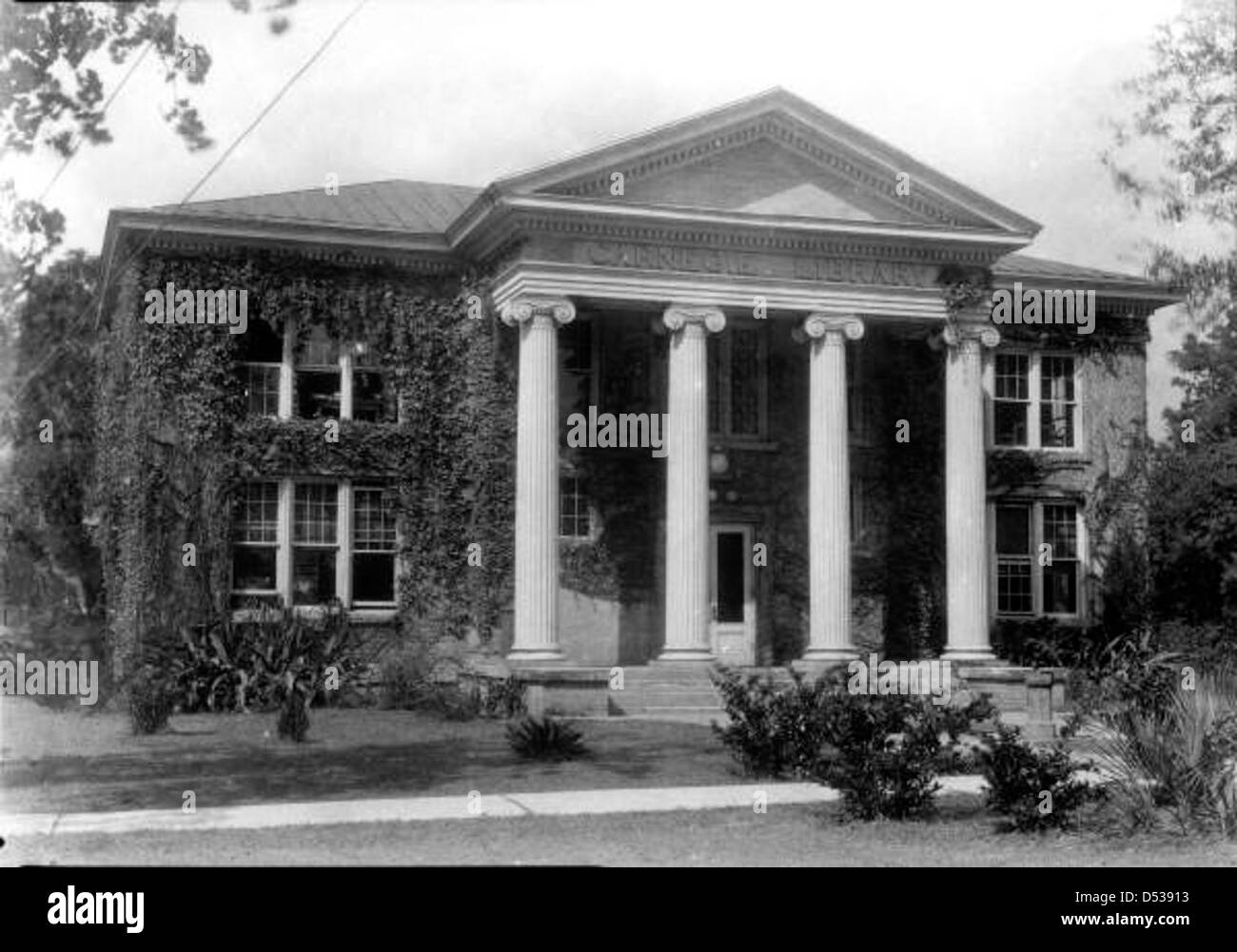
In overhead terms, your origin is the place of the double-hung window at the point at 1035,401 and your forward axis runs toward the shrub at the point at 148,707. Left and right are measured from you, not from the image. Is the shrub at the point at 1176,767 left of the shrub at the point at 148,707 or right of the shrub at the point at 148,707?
left

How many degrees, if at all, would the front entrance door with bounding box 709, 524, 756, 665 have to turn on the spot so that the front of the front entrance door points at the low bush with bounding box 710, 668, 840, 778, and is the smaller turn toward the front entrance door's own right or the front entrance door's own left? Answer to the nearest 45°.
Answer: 0° — it already faces it

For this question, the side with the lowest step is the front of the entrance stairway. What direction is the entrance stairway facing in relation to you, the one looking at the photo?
facing the viewer

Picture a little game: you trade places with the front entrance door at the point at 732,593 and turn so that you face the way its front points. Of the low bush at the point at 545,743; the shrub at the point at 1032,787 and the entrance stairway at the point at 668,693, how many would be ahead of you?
3

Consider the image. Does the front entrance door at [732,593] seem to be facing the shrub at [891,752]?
yes

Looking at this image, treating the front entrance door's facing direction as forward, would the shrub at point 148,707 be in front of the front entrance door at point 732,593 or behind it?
in front

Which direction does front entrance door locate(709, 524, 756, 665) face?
toward the camera

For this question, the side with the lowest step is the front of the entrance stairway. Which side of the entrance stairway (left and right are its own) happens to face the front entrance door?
back

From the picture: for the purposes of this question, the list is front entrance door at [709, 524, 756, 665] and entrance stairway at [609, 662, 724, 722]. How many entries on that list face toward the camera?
2
